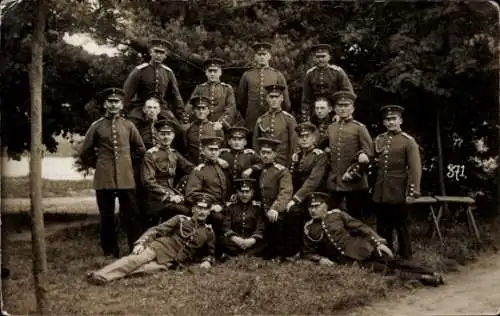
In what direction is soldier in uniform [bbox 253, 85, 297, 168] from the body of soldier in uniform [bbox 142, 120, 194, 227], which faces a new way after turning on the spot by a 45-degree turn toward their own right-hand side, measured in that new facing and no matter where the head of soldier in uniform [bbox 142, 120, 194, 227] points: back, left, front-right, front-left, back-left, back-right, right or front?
left

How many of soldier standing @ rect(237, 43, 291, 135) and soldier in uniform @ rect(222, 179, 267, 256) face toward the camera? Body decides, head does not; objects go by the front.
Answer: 2

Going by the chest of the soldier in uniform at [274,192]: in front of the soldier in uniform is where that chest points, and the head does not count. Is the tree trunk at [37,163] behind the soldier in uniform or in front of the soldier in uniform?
in front

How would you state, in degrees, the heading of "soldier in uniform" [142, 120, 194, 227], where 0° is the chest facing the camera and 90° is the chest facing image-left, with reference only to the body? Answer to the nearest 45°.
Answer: approximately 315°

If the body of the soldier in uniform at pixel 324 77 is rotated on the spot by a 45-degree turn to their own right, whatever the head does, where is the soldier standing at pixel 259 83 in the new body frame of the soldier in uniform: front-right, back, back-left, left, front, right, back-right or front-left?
front-right

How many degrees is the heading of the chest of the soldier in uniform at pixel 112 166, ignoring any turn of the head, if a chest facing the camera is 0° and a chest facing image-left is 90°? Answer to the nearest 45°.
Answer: approximately 0°

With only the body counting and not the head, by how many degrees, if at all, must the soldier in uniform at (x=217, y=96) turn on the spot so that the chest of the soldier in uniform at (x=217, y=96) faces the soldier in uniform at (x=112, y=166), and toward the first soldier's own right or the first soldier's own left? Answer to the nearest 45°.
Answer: approximately 45° to the first soldier's own right

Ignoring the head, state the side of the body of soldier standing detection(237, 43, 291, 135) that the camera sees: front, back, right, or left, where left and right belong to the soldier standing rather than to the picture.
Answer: front

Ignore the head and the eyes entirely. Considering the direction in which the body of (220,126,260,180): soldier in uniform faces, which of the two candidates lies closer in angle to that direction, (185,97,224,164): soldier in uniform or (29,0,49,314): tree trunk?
the tree trunk

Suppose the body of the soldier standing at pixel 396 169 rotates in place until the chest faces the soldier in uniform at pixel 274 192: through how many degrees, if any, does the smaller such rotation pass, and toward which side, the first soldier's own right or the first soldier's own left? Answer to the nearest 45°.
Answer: approximately 45° to the first soldier's own right

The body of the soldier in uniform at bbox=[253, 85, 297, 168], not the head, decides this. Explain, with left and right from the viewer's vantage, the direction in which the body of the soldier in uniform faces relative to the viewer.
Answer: facing the viewer

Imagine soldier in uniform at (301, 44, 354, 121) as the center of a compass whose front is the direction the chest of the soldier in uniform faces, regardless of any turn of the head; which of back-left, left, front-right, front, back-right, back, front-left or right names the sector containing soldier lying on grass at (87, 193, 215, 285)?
front-right
